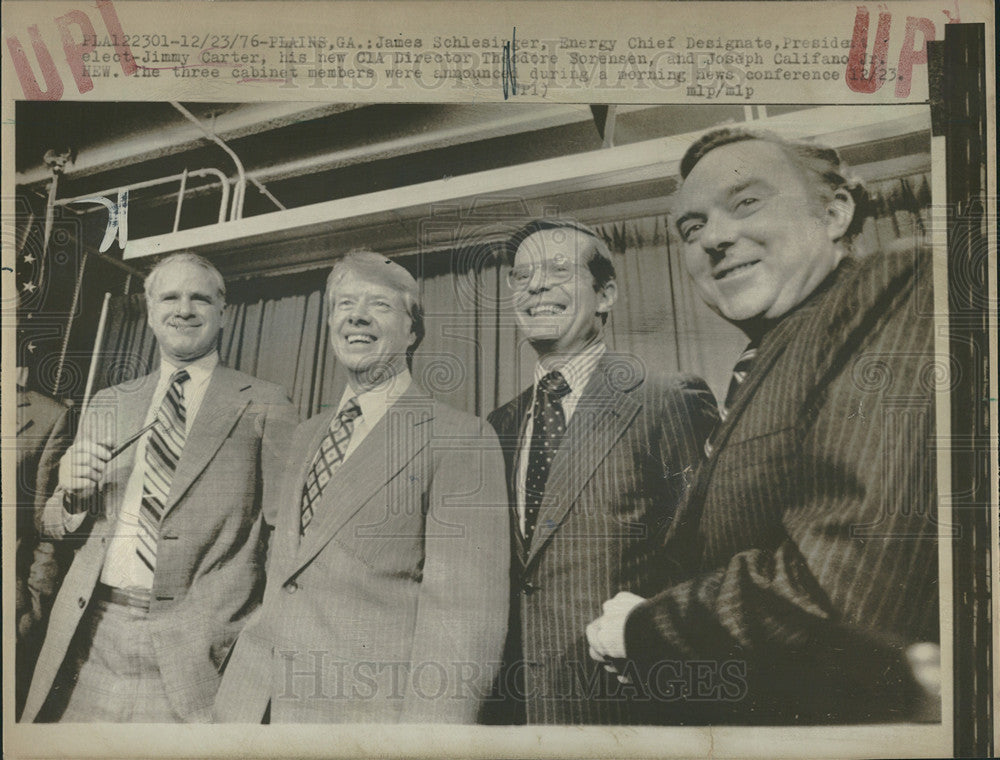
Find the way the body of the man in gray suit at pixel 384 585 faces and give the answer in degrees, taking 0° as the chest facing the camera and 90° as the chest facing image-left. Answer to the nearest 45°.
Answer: approximately 45°
